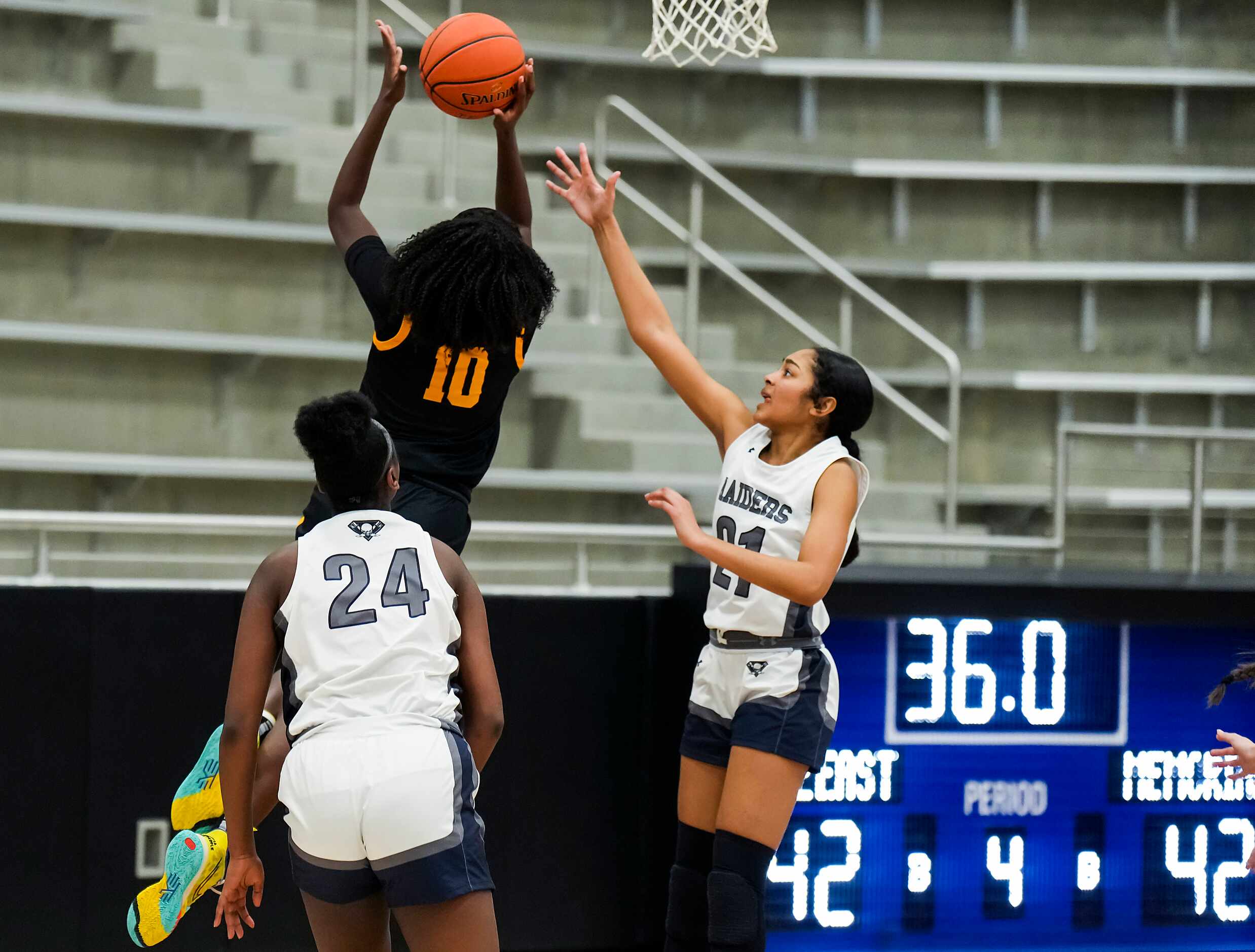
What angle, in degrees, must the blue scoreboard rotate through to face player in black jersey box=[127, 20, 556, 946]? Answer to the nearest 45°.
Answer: approximately 45° to its right

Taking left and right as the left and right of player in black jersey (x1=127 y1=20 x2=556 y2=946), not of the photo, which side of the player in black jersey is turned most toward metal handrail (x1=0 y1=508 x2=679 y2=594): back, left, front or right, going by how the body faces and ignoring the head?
front

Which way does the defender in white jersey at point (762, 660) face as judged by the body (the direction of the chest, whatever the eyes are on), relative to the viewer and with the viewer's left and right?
facing the viewer and to the left of the viewer

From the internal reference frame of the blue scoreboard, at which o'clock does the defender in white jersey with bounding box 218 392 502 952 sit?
The defender in white jersey is roughly at 1 o'clock from the blue scoreboard.

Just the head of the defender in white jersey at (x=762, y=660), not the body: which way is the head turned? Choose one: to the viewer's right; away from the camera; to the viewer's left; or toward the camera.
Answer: to the viewer's left

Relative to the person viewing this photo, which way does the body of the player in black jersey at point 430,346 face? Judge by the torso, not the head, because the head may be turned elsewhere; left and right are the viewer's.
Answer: facing away from the viewer

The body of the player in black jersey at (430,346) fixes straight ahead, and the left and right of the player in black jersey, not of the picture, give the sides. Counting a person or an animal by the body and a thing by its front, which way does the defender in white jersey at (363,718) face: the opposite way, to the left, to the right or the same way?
the same way

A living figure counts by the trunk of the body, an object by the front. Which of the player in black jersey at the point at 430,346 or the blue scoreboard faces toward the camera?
the blue scoreboard

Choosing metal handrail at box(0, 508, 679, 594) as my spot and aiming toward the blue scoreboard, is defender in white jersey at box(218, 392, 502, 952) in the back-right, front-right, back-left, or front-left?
front-right

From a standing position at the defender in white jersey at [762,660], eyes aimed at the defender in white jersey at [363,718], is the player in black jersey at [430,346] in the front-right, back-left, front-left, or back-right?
front-right

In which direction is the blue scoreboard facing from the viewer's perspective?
toward the camera

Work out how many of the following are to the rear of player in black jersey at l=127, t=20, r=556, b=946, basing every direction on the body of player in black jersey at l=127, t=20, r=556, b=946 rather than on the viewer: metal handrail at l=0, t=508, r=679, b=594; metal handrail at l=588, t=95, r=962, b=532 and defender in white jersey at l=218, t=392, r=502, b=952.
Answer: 1

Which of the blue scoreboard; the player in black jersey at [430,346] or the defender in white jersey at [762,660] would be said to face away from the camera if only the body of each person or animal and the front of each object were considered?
the player in black jersey

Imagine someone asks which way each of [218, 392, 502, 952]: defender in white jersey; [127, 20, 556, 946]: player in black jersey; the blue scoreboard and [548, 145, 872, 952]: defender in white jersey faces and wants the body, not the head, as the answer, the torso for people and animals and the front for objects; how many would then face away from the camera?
2

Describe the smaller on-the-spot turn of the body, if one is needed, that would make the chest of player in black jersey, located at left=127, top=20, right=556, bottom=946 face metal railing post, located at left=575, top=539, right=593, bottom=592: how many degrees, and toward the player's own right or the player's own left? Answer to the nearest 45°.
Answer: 0° — they already face it

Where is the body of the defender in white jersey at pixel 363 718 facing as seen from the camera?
away from the camera

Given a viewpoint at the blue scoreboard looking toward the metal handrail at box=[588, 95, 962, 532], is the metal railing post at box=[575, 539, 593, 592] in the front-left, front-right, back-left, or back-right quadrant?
front-left

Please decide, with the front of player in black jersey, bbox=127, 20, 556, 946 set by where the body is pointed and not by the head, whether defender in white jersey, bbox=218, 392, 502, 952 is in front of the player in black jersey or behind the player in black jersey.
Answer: behind

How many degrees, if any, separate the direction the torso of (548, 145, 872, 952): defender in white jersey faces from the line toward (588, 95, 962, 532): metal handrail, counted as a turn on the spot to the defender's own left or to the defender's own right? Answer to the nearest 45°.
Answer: approximately 135° to the defender's own right
